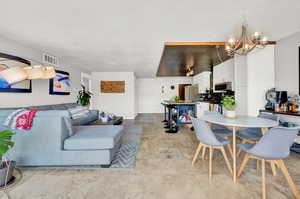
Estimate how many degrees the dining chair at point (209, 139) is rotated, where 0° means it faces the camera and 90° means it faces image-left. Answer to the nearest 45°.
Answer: approximately 225°

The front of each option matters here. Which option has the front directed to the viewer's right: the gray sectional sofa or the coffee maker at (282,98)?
the gray sectional sofa

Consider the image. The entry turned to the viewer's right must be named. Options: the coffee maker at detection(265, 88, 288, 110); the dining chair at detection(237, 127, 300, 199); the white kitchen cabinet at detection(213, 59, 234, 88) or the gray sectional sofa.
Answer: the gray sectional sofa

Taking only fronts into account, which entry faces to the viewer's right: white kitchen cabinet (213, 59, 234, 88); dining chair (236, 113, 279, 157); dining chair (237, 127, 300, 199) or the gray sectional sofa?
the gray sectional sofa

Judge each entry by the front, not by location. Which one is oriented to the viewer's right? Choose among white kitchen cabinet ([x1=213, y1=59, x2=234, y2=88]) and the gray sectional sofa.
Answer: the gray sectional sofa

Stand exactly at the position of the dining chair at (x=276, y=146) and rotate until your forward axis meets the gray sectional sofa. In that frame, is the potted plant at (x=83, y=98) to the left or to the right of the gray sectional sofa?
right

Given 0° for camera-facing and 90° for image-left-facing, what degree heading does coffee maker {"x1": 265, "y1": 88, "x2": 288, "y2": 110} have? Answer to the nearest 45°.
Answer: approximately 45°

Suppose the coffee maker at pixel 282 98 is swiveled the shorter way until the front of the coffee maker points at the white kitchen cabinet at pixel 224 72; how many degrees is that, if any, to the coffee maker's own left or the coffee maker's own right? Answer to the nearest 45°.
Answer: approximately 90° to the coffee maker's own right

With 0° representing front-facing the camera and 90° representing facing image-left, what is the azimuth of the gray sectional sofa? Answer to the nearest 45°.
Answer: approximately 270°

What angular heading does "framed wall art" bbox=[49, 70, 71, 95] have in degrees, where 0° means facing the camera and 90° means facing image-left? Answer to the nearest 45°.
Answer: approximately 315°

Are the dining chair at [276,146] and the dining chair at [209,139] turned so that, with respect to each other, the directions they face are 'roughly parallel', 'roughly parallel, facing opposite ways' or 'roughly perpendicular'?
roughly perpendicular
